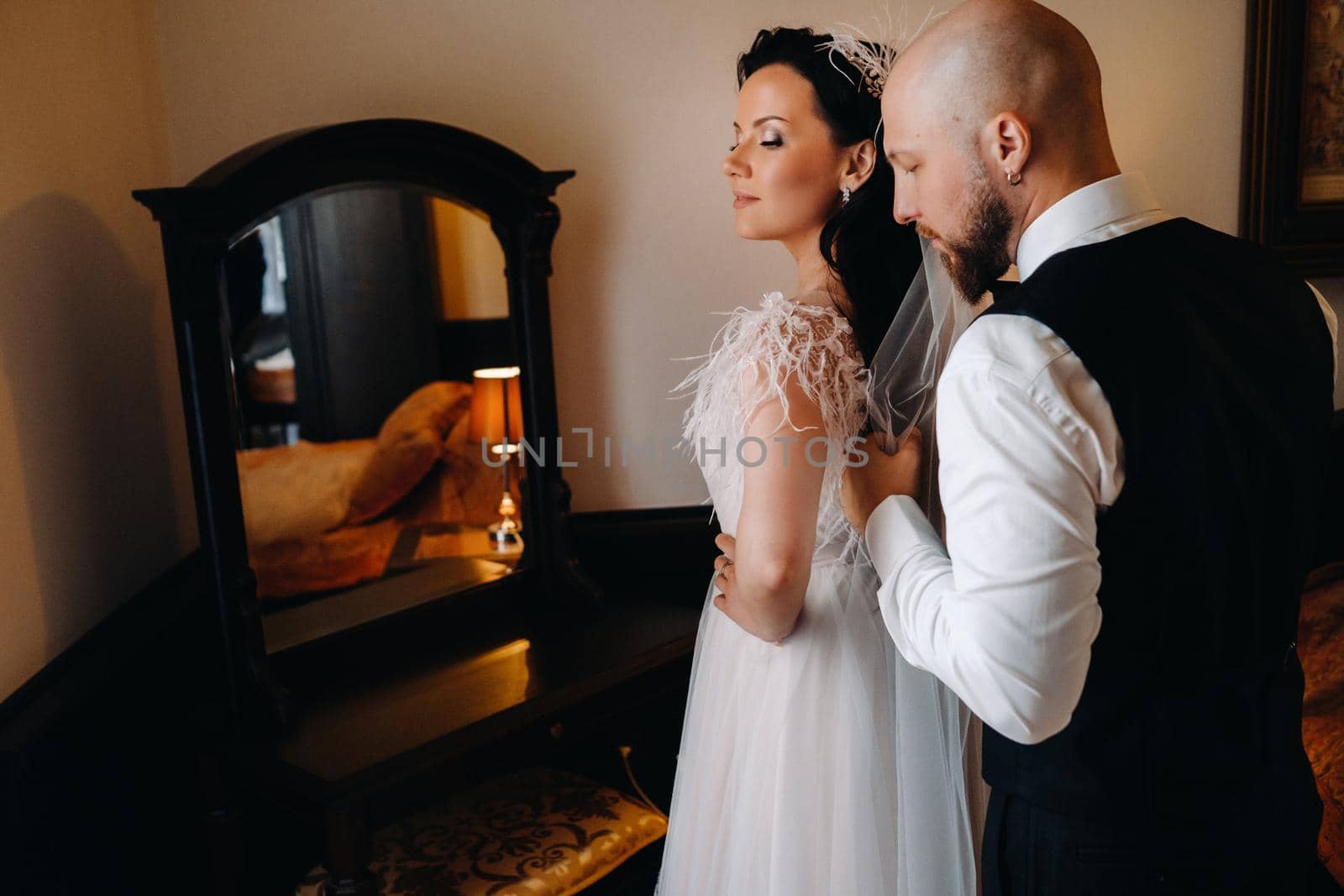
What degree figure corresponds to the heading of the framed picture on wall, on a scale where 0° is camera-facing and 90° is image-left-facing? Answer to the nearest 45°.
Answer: approximately 0°

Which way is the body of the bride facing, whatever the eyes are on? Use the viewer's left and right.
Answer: facing to the left of the viewer

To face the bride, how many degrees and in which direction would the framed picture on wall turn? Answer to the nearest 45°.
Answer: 0° — it already faces them

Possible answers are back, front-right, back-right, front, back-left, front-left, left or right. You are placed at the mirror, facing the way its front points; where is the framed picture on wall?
front-left

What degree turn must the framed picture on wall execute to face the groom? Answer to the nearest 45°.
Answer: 0° — it already faces them

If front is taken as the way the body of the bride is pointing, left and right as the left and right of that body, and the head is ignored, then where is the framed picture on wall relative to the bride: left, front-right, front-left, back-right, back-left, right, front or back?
back-right

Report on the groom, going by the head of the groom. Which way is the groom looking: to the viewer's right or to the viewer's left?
to the viewer's left
